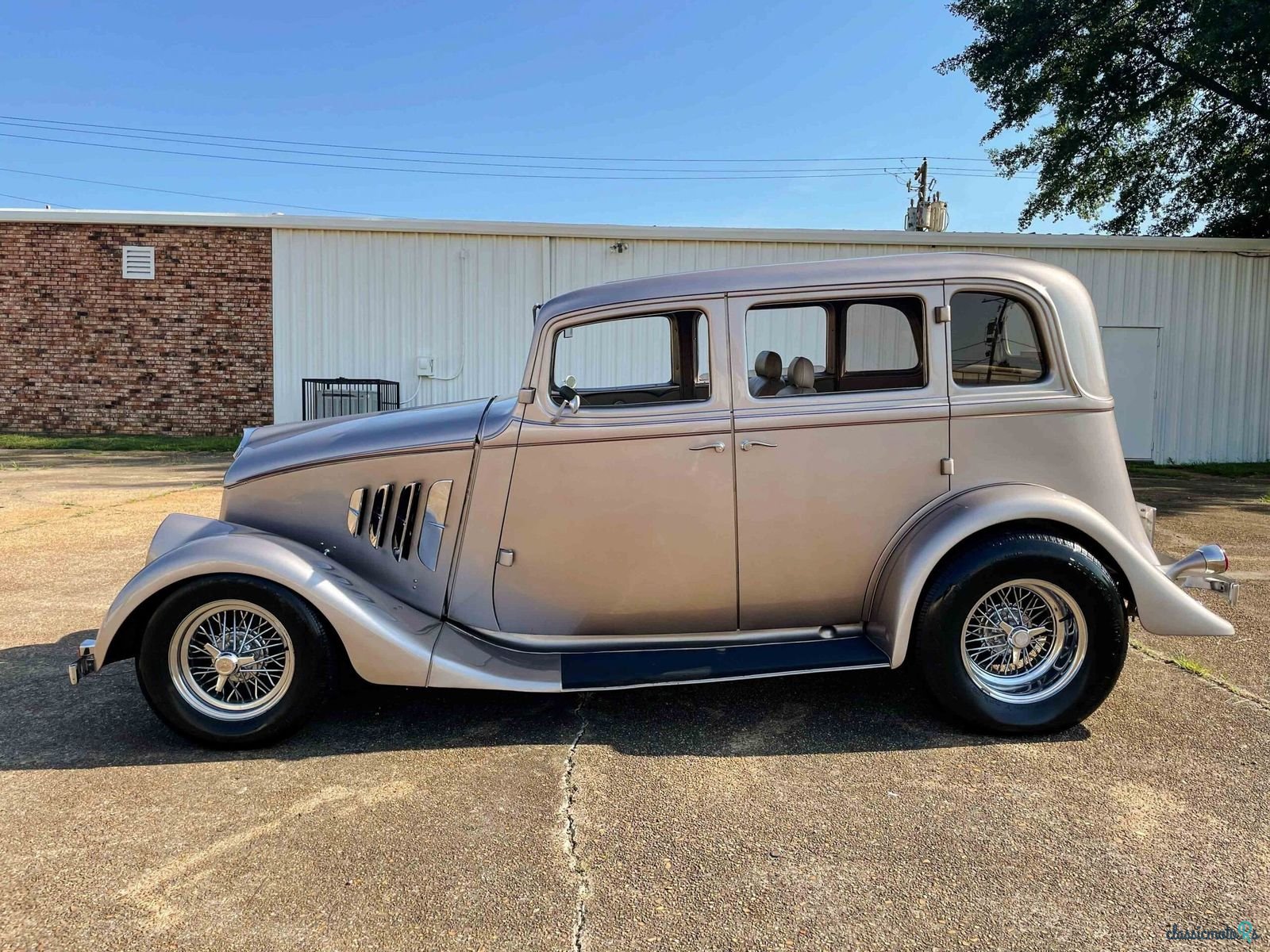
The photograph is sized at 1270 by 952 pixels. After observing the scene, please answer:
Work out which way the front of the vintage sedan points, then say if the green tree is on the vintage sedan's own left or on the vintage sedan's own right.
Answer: on the vintage sedan's own right

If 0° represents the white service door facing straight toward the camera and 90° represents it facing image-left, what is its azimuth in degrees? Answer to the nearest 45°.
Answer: approximately 0°

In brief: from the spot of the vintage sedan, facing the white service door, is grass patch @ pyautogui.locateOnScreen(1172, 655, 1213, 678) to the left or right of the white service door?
right

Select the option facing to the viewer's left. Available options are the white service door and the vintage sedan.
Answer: the vintage sedan

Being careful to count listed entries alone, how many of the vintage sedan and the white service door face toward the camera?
1

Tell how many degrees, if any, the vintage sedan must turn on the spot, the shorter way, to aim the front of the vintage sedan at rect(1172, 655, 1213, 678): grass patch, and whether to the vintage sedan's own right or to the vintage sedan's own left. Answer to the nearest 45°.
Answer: approximately 180°

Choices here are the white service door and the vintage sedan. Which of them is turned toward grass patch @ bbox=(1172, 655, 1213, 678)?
the white service door

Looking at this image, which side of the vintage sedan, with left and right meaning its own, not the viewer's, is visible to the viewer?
left

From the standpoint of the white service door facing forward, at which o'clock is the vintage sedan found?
The vintage sedan is roughly at 12 o'clock from the white service door.

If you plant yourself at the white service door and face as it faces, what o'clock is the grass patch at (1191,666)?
The grass patch is roughly at 12 o'clock from the white service door.
